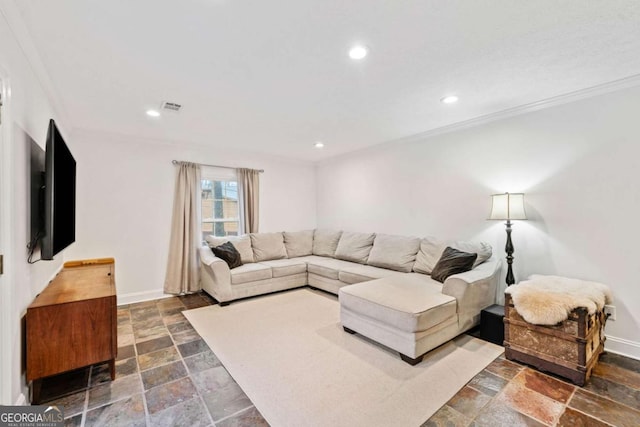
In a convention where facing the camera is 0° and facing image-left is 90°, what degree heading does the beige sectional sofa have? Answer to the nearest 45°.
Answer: approximately 45°

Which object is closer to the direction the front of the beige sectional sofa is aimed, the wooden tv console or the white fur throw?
the wooden tv console

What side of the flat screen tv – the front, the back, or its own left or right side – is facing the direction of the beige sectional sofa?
front

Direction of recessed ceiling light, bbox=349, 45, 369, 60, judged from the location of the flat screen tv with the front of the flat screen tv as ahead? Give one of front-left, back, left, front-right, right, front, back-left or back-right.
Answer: front-right

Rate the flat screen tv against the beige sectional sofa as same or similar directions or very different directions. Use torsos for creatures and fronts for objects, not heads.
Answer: very different directions

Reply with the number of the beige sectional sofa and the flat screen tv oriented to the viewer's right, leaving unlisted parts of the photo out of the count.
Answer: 1

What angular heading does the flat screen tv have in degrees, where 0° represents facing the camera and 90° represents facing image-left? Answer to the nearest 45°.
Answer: approximately 270°

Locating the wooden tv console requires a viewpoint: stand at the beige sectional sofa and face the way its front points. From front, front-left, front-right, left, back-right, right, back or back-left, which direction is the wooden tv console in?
front
